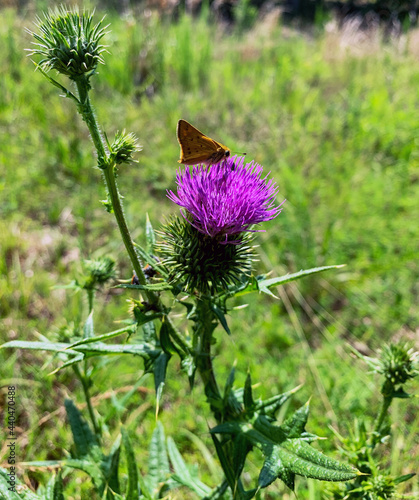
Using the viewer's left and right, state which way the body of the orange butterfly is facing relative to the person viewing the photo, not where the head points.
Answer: facing to the right of the viewer
